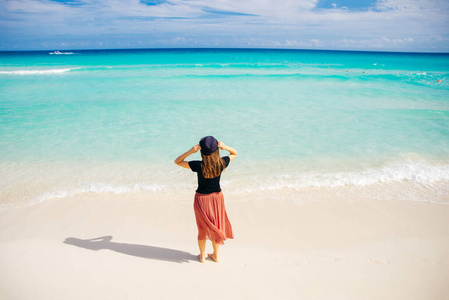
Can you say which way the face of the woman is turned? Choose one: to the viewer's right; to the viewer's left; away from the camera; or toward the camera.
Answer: away from the camera

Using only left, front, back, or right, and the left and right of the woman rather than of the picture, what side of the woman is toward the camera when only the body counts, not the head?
back
